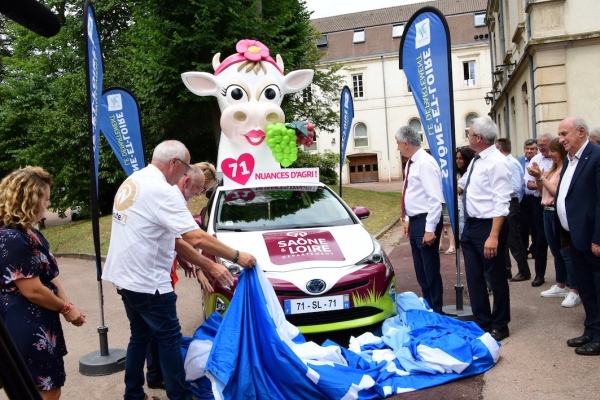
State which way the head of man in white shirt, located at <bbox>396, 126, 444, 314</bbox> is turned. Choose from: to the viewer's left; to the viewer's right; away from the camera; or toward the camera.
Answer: to the viewer's left

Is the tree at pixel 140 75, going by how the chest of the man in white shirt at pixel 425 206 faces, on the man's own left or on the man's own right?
on the man's own right

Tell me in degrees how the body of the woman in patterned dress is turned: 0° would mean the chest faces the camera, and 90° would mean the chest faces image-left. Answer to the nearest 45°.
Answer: approximately 270°

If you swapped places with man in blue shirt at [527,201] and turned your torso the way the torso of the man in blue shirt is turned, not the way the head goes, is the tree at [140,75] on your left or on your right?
on your right

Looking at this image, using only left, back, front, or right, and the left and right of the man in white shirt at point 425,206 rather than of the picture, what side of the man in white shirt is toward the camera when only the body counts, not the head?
left

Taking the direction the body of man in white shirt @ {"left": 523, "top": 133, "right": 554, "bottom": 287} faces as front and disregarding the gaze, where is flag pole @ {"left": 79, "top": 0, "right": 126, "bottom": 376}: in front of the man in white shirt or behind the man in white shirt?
in front

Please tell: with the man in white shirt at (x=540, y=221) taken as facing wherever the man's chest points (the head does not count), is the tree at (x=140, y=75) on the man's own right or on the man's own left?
on the man's own right

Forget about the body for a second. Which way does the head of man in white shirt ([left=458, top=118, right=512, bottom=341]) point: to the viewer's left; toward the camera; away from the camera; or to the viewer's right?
to the viewer's left

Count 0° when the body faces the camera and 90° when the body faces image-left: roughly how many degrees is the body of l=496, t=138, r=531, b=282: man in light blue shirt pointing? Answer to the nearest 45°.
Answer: approximately 90°

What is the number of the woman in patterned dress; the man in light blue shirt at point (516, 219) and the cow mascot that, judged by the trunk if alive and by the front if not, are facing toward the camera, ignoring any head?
1

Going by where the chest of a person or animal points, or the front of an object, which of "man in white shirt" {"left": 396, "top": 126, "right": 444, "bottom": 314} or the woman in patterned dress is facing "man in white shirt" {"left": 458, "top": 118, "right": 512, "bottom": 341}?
the woman in patterned dress
